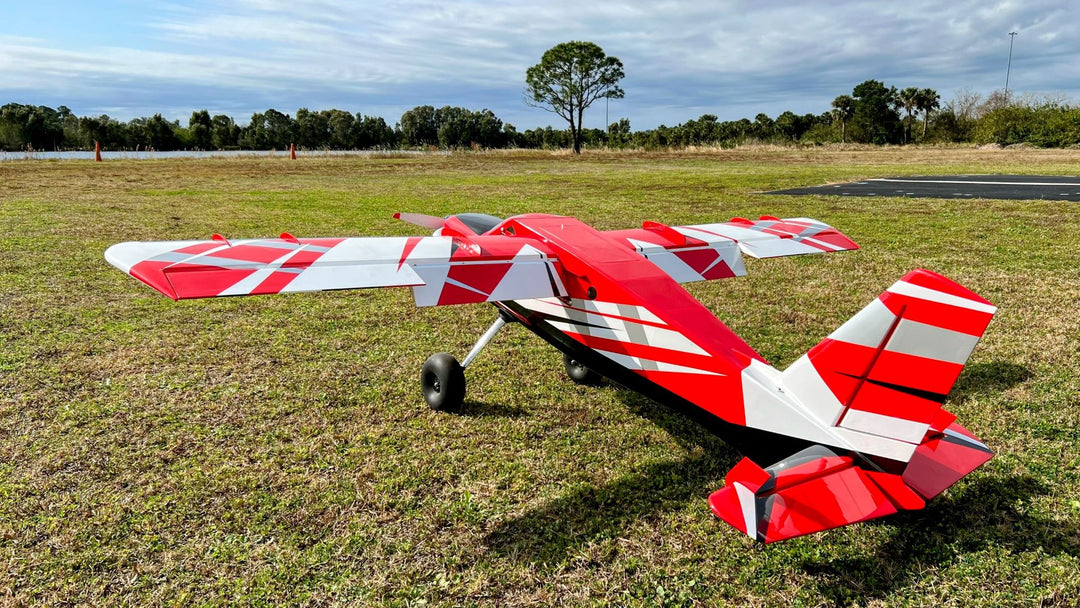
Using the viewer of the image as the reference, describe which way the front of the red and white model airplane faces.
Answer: facing away from the viewer and to the left of the viewer
